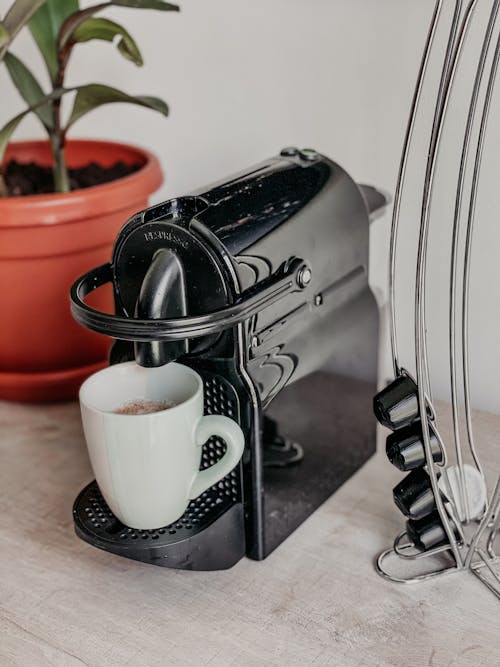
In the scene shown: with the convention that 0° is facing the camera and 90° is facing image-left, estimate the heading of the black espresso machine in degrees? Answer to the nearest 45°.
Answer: approximately 45°
